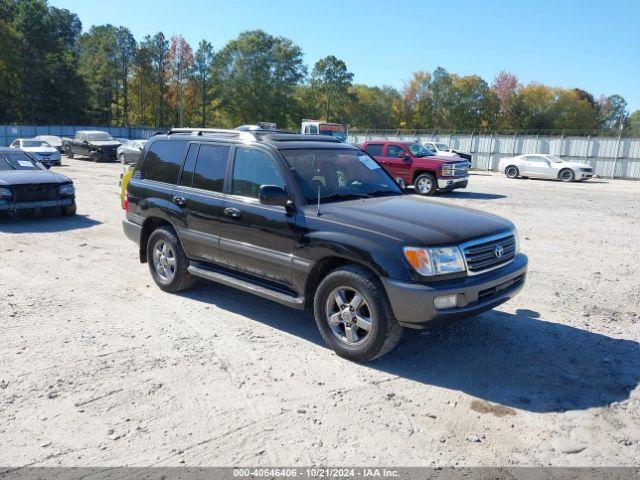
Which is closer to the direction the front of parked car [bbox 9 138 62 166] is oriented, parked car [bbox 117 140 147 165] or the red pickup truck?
the red pickup truck

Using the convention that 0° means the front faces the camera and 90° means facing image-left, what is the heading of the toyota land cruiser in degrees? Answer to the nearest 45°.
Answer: approximately 315°

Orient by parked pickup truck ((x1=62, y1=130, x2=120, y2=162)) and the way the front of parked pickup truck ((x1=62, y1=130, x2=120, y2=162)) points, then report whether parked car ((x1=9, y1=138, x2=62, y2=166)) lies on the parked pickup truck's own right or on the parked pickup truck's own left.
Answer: on the parked pickup truck's own right

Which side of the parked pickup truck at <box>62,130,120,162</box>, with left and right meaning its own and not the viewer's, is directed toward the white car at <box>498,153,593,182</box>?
front

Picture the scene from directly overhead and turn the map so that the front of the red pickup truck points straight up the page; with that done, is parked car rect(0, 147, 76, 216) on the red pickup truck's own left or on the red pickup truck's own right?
on the red pickup truck's own right

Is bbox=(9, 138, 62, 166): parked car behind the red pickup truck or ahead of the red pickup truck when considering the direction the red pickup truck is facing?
behind

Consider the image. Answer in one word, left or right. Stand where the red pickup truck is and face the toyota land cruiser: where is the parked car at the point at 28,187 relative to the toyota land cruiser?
right

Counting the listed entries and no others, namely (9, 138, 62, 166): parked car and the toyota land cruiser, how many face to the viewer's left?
0

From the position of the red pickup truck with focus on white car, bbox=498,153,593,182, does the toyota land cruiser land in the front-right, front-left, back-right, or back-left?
back-right

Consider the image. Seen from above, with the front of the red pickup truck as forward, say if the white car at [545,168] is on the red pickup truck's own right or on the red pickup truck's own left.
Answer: on the red pickup truck's own left

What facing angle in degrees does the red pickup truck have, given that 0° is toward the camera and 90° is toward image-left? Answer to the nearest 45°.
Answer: approximately 315°

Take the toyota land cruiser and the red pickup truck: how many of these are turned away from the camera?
0

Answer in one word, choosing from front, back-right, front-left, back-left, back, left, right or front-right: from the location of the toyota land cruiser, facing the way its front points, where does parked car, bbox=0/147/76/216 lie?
back
